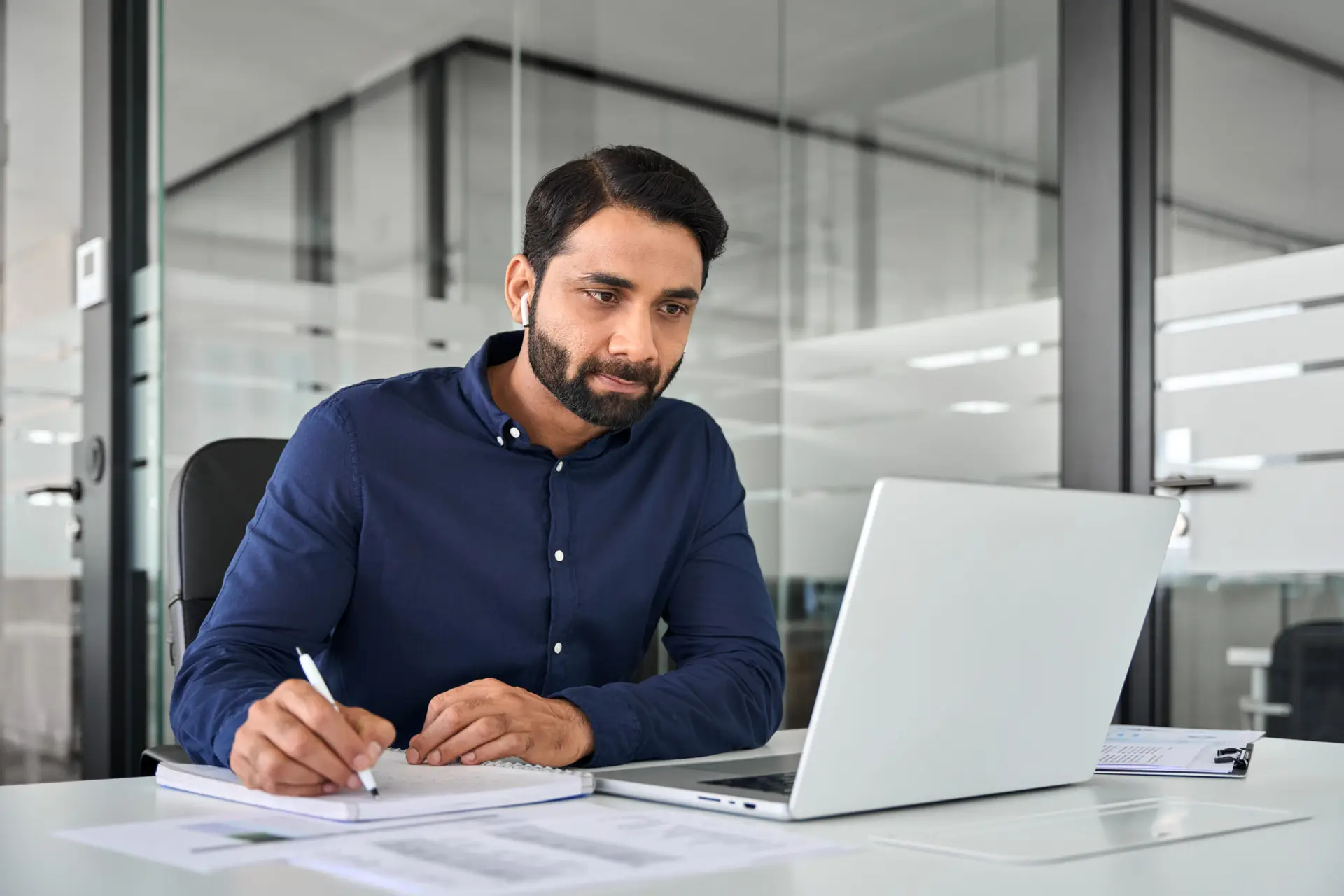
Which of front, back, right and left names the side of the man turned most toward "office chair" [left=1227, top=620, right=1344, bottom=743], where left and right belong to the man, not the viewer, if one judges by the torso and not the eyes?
left

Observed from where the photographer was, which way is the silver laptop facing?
facing away from the viewer and to the left of the viewer

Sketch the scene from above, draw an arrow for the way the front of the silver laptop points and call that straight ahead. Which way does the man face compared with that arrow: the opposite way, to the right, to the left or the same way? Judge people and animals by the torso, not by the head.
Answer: the opposite way

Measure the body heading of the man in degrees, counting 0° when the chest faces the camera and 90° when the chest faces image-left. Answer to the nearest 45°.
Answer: approximately 315°
